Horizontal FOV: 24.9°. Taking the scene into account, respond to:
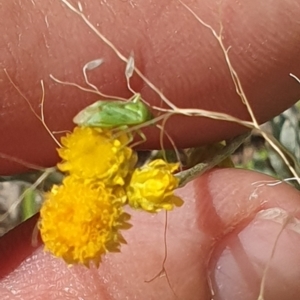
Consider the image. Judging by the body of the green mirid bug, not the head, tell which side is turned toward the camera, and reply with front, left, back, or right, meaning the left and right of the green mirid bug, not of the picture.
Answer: right
